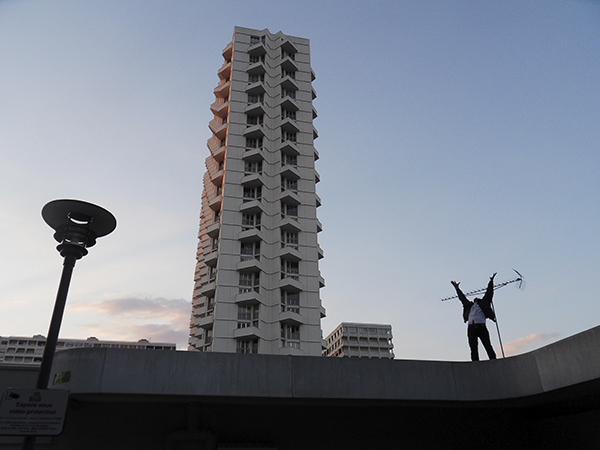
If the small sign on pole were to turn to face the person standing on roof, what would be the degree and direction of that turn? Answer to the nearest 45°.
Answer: approximately 90° to its left

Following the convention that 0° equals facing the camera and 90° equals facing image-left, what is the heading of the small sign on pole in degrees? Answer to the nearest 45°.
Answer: approximately 0°
